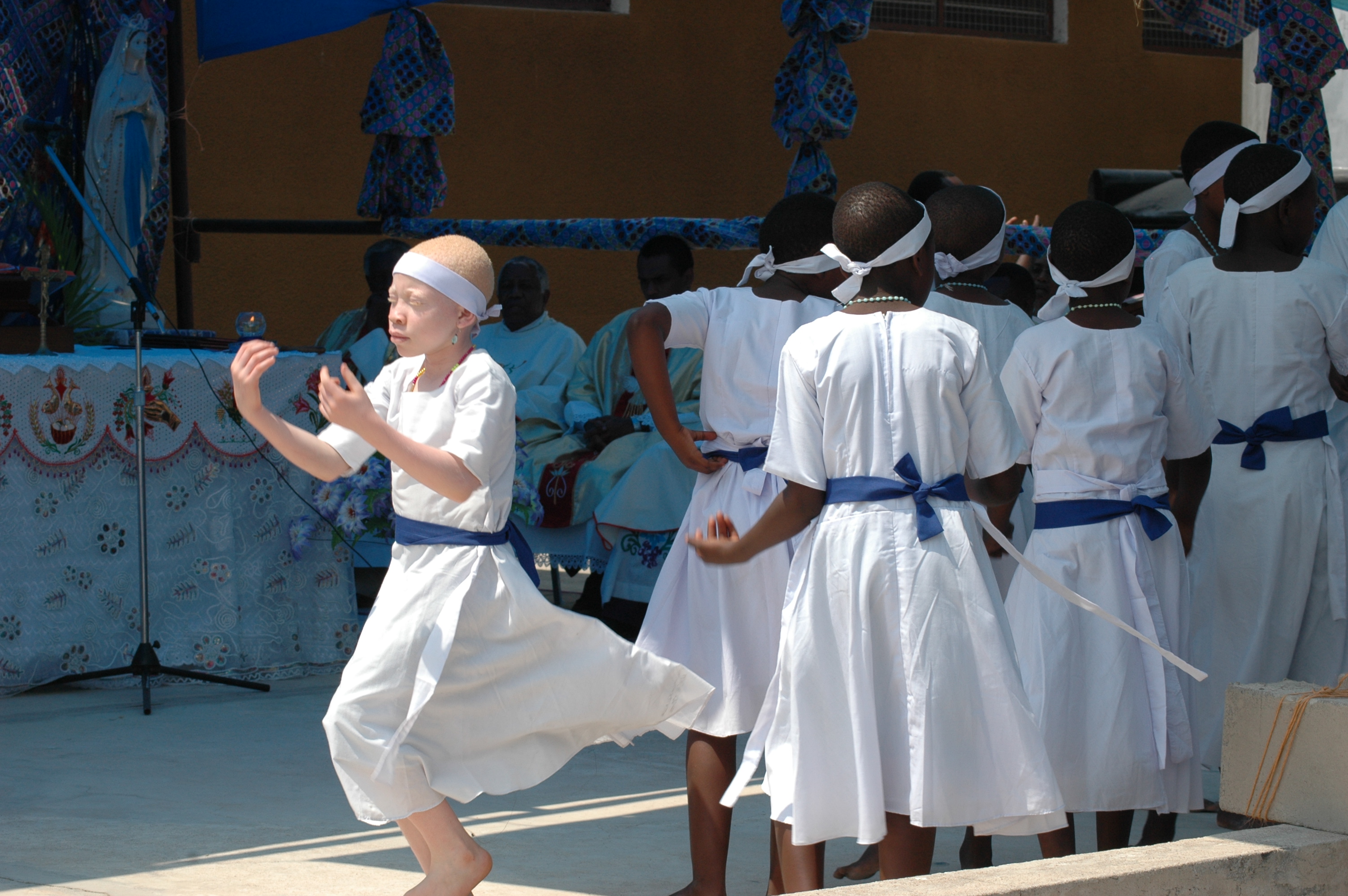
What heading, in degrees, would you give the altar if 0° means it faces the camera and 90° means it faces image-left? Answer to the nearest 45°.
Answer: approximately 0°

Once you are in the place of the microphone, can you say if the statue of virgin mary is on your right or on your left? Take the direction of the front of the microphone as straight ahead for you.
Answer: on your right

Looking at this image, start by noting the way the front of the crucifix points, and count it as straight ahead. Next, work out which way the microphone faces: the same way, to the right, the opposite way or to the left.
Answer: to the right

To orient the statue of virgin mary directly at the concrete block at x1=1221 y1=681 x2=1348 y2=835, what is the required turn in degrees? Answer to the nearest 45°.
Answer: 0° — it already faces it

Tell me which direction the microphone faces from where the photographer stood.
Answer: facing to the left of the viewer

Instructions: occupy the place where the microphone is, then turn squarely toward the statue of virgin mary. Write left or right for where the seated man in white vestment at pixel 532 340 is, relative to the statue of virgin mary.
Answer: right

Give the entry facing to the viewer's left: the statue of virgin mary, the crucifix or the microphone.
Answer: the microphone

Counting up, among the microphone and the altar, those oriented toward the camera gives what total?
1

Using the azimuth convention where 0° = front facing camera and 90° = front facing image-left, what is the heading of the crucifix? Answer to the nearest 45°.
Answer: approximately 0°

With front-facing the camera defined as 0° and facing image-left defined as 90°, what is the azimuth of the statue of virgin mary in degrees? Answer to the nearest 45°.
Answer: approximately 315°

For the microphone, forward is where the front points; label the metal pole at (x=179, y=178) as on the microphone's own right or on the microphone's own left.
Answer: on the microphone's own right

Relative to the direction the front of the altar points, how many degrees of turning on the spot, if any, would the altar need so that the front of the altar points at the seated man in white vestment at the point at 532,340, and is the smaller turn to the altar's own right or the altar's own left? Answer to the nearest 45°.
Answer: approximately 135° to the altar's own left

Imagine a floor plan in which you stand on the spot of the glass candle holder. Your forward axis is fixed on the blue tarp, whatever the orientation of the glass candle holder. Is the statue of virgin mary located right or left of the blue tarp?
left
